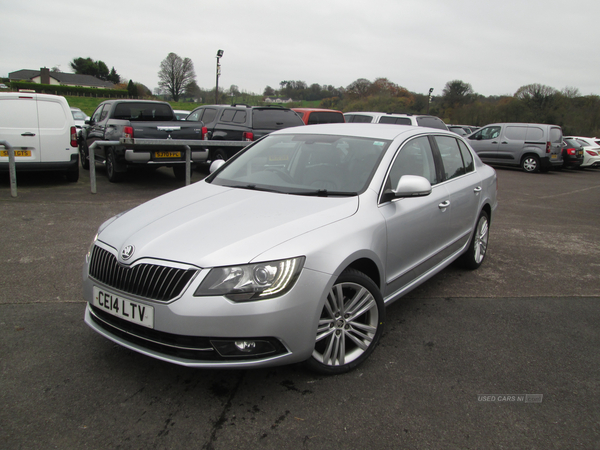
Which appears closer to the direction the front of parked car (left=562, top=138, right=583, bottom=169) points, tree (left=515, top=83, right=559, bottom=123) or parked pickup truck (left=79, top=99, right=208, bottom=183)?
the tree

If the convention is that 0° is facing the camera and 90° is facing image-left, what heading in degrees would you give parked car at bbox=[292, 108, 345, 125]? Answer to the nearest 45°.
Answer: approximately 135°

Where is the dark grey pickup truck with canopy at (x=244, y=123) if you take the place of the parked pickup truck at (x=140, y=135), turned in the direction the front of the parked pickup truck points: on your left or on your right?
on your right

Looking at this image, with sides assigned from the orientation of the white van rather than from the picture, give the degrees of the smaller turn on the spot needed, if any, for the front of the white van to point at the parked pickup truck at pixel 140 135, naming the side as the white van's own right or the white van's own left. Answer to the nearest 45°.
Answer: approximately 90° to the white van's own right

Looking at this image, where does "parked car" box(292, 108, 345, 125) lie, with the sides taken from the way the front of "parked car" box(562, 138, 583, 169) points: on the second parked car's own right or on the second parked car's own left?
on the second parked car's own left

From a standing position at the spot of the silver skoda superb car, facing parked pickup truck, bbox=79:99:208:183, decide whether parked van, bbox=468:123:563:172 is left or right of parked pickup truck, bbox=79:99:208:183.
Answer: right

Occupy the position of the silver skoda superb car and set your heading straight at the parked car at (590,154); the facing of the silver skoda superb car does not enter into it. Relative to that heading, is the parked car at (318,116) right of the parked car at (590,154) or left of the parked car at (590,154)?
left

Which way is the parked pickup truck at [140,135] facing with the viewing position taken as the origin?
facing away from the viewer and to the left of the viewer

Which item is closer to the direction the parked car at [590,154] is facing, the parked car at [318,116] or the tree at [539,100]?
the tree

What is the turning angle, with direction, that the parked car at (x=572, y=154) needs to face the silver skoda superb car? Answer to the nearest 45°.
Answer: approximately 135° to its left

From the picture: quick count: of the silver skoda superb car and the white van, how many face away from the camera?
1

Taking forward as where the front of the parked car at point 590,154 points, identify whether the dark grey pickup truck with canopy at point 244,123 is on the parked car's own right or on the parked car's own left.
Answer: on the parked car's own left

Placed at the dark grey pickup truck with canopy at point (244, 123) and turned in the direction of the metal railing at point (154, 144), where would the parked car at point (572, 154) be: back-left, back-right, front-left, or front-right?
back-left

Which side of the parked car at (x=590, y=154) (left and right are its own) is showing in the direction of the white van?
left
